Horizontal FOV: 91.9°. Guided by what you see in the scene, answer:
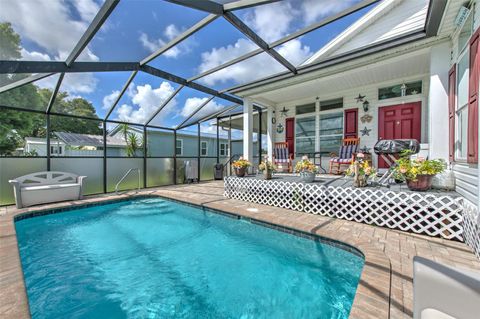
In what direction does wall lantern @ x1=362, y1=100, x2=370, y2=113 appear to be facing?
toward the camera

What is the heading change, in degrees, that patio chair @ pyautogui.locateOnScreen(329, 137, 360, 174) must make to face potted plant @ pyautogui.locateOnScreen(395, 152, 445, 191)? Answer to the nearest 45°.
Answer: approximately 45° to its left

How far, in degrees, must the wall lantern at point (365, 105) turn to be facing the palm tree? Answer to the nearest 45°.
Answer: approximately 90° to its right

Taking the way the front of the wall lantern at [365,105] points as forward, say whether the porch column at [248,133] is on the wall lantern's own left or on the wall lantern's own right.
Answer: on the wall lantern's own right

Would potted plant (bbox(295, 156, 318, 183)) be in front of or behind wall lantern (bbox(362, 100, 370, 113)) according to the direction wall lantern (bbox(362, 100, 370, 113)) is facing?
in front

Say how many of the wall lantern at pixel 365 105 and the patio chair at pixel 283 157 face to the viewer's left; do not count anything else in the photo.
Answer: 0

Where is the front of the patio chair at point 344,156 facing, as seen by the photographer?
facing the viewer and to the left of the viewer
